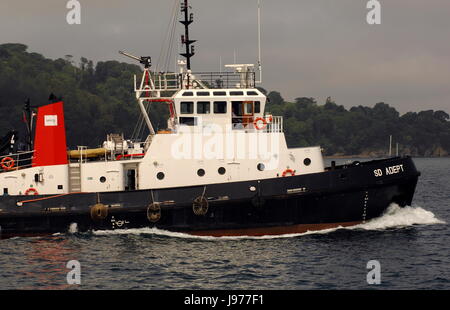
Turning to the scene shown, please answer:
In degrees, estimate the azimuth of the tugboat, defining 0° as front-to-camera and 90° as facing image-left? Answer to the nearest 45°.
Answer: approximately 270°

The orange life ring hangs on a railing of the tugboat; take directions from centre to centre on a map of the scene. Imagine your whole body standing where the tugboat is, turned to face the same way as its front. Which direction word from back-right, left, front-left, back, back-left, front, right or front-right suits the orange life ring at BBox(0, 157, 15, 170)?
back
